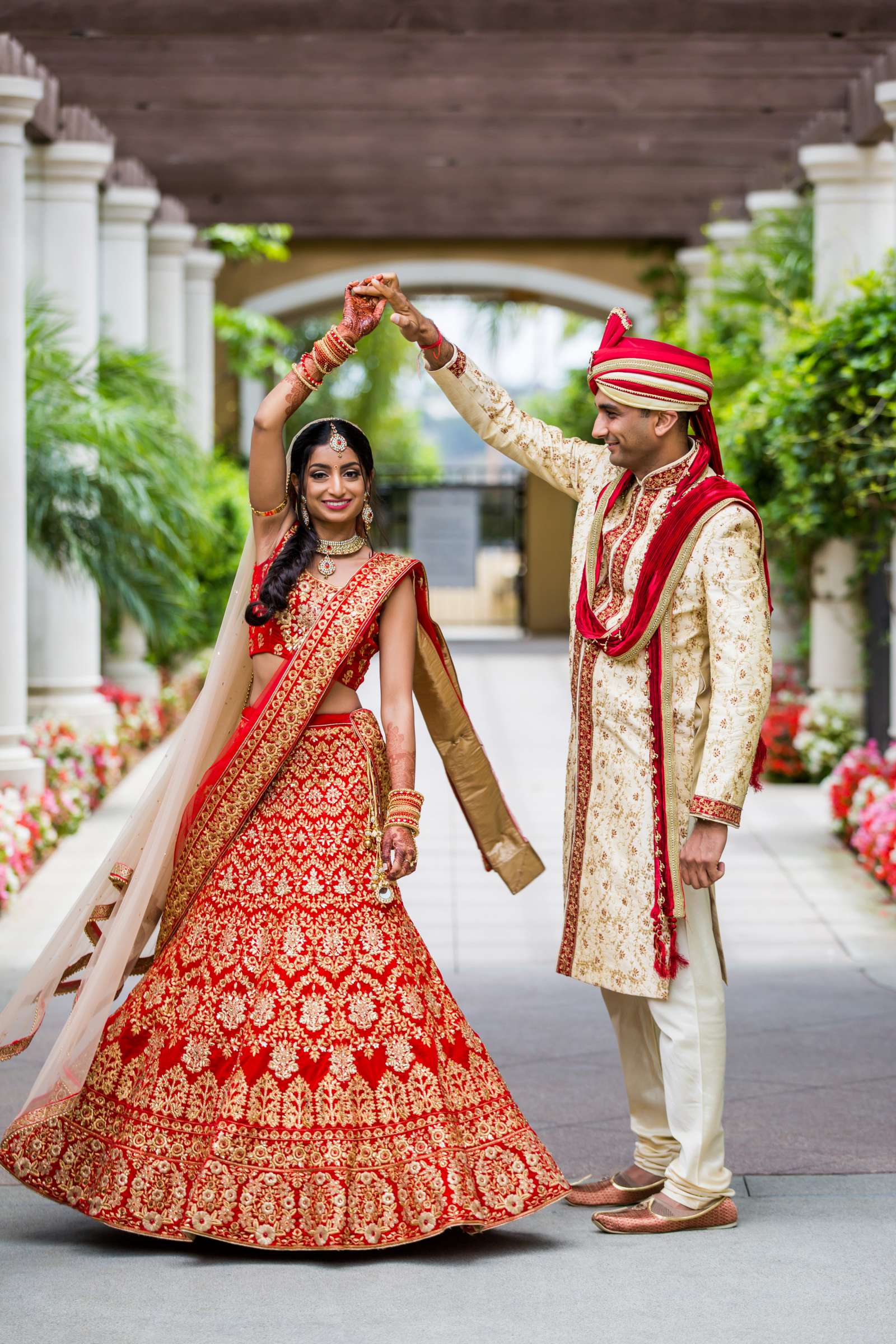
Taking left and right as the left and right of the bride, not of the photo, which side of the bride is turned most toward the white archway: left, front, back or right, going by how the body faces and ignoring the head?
back

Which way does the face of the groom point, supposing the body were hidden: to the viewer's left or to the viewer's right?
to the viewer's left

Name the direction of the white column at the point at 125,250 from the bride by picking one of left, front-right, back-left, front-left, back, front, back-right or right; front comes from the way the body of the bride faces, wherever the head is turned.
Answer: back

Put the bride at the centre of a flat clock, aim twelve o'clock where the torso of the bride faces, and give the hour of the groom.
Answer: The groom is roughly at 9 o'clock from the bride.

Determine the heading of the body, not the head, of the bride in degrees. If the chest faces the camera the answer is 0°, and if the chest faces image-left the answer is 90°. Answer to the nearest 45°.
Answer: approximately 0°

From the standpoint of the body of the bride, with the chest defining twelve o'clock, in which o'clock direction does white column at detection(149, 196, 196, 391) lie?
The white column is roughly at 6 o'clock from the bride.

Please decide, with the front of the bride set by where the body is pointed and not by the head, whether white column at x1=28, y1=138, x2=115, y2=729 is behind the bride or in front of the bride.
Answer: behind

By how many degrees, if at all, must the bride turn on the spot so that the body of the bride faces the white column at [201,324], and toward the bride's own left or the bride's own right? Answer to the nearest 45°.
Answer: approximately 180°
